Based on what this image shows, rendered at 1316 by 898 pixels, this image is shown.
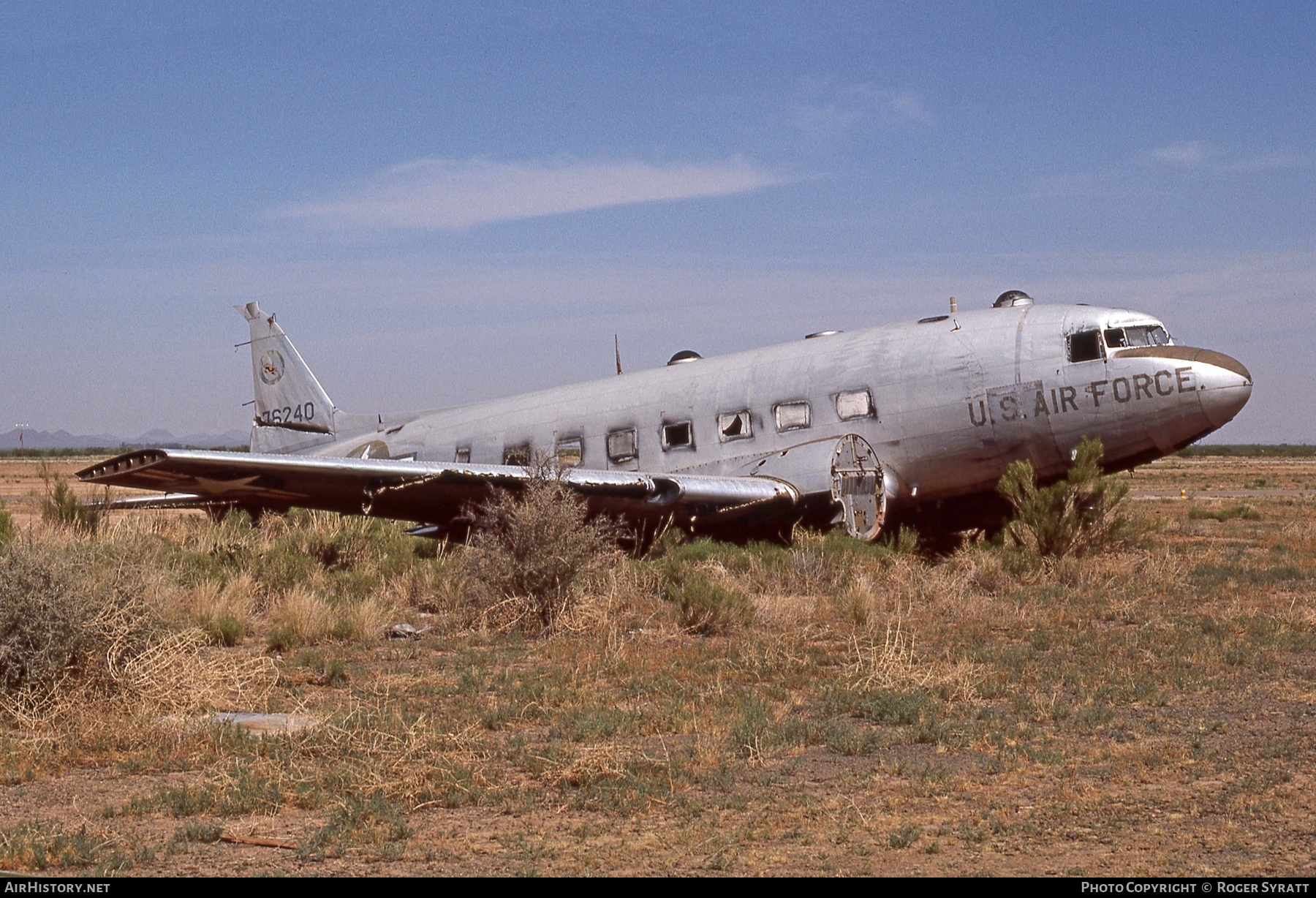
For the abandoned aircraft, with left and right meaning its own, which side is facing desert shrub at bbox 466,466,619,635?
right

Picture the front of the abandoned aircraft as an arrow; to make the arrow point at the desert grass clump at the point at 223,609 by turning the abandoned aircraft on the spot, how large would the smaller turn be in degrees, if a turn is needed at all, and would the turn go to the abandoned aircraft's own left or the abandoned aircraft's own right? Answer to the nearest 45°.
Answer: approximately 90° to the abandoned aircraft's own right

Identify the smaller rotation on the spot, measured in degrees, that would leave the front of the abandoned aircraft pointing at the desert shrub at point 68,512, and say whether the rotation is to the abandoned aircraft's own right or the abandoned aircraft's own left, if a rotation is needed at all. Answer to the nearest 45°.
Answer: approximately 135° to the abandoned aircraft's own right

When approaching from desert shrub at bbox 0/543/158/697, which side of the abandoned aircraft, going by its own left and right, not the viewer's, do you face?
right

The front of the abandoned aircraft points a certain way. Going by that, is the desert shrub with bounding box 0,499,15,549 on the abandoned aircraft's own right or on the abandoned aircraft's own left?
on the abandoned aircraft's own right

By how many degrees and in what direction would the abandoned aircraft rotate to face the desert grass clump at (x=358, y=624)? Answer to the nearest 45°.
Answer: approximately 90° to its right

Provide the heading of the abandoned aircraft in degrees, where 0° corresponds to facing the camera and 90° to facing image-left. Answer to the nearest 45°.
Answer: approximately 315°

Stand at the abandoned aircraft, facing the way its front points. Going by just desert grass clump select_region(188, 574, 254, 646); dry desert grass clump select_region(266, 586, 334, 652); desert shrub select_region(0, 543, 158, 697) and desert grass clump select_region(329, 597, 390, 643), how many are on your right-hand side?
4

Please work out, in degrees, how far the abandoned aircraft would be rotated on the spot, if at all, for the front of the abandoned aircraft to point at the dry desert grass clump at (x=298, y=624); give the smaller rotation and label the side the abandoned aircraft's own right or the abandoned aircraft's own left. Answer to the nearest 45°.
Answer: approximately 90° to the abandoned aircraft's own right
